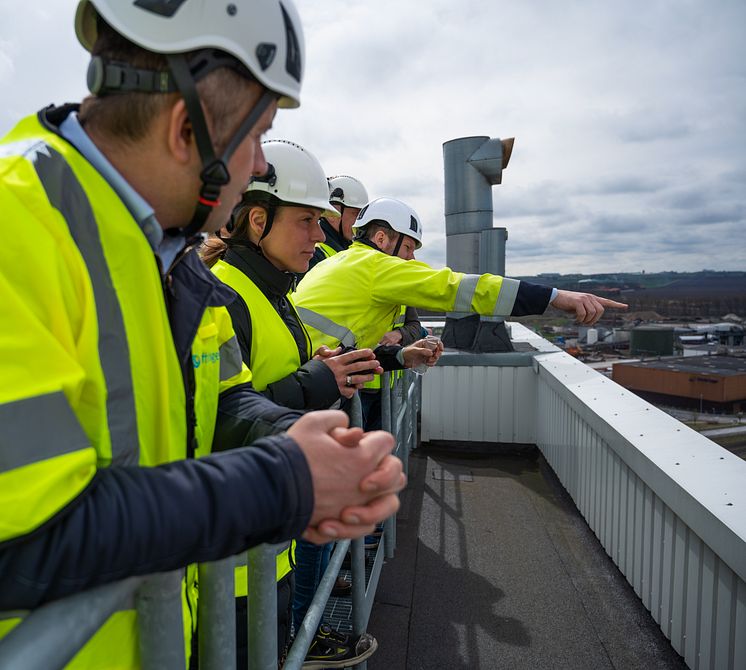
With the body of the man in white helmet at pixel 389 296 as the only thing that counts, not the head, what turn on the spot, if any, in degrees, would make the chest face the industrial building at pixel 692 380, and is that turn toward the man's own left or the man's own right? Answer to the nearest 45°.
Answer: approximately 45° to the man's own left

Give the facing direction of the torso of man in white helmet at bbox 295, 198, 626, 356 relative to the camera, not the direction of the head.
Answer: to the viewer's right

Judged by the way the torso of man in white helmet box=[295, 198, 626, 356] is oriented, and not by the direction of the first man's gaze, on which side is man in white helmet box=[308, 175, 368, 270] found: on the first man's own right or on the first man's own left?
on the first man's own left

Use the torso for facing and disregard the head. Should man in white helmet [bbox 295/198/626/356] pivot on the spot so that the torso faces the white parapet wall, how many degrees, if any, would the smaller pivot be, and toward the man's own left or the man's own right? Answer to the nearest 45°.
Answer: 0° — they already face it

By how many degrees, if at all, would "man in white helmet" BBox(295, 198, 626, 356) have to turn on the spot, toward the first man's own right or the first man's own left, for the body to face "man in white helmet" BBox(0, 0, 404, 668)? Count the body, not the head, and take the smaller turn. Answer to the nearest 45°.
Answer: approximately 90° to the first man's own right
